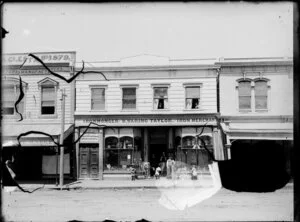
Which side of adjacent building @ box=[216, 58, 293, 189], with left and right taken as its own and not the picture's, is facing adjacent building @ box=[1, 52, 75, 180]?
right

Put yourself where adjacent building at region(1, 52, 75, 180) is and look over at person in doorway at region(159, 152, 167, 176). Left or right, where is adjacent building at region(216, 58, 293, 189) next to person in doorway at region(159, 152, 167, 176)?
right

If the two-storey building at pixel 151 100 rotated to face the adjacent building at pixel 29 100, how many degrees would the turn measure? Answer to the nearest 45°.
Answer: approximately 45° to its right

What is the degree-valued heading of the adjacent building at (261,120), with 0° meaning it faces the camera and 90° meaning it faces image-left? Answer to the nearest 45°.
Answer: approximately 0°

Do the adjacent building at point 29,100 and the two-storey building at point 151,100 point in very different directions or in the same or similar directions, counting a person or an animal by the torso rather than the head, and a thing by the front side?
same or similar directions

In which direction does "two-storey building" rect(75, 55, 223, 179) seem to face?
toward the camera

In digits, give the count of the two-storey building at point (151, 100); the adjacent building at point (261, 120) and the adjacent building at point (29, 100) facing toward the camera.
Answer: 3

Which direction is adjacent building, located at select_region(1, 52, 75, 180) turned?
toward the camera
